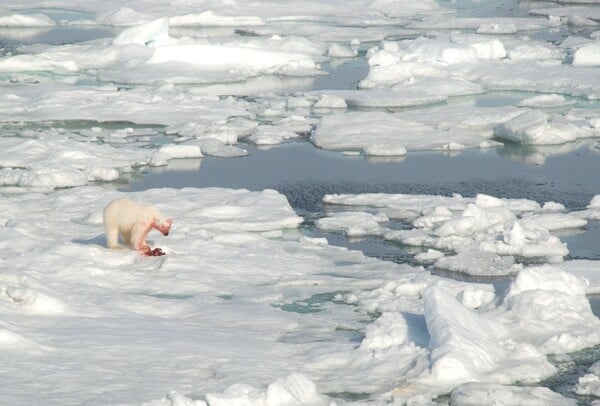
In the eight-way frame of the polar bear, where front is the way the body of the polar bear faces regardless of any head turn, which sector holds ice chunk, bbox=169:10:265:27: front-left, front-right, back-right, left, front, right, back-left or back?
back-left

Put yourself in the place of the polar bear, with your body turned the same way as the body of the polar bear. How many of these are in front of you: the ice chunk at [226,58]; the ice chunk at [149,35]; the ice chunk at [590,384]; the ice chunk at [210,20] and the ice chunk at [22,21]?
1

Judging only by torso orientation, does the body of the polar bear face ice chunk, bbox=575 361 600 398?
yes

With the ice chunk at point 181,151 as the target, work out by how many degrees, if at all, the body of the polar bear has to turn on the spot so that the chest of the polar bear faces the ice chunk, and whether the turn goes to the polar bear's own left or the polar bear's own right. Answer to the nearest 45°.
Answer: approximately 135° to the polar bear's own left

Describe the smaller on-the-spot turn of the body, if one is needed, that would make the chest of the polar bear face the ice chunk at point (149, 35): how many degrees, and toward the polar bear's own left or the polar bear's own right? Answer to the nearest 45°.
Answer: approximately 135° to the polar bear's own left

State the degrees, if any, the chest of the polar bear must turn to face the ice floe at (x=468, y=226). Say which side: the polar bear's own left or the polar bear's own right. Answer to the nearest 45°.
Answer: approximately 45° to the polar bear's own left

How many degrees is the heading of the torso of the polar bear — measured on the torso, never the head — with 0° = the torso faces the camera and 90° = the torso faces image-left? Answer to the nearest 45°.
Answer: approximately 315°

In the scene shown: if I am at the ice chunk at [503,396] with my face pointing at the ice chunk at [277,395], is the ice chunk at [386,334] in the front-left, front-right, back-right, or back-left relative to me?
front-right

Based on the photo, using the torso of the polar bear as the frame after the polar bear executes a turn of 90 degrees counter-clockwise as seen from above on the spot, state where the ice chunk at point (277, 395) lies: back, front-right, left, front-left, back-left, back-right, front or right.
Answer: back-right

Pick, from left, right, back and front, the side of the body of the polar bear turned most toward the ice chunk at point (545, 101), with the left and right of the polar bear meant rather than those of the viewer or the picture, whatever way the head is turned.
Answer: left

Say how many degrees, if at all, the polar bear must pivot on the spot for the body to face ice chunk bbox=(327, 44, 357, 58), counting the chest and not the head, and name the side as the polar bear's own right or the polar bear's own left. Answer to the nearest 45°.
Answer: approximately 135° to the polar bear's own left

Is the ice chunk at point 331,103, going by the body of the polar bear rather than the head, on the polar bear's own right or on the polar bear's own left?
on the polar bear's own left

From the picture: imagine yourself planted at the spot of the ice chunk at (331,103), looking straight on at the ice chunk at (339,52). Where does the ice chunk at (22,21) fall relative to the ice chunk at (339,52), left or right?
left
